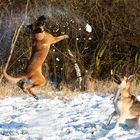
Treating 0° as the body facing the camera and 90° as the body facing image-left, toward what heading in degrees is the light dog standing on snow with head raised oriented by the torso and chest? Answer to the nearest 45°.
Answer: approximately 90°

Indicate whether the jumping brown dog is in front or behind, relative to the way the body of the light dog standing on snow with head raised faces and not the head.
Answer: in front
